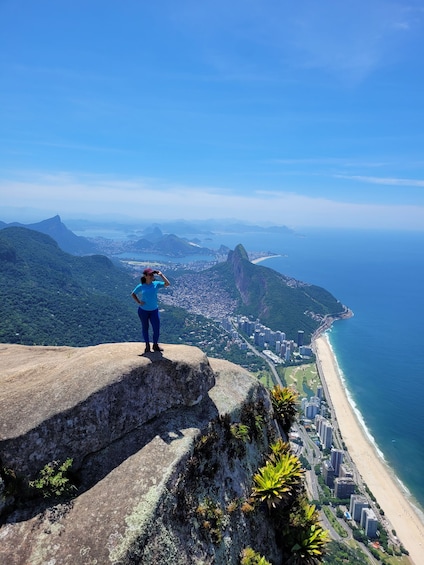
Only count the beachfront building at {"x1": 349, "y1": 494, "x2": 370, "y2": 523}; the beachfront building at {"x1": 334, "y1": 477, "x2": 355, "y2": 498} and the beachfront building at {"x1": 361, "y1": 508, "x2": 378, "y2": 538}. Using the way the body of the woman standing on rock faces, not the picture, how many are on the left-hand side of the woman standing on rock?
3

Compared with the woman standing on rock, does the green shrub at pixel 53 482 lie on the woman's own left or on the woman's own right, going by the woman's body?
on the woman's own right

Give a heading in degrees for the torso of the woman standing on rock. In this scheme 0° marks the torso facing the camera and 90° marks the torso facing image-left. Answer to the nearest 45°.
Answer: approximately 315°

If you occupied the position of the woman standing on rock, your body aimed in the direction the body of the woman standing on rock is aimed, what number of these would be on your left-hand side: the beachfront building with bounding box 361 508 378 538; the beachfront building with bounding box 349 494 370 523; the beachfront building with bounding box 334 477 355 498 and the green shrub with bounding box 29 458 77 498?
3

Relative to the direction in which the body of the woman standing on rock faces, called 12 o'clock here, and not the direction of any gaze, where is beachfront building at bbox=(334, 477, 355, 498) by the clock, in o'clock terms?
The beachfront building is roughly at 7 o'clock from the woman standing on rock.

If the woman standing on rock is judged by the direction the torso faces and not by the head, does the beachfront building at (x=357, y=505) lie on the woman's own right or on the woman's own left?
on the woman's own left
